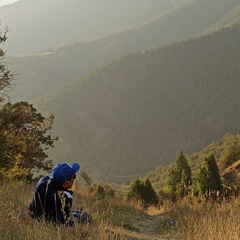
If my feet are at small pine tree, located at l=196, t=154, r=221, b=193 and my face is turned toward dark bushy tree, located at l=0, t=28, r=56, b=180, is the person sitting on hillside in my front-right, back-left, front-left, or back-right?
front-left

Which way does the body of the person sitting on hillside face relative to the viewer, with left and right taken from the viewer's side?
facing away from the viewer and to the right of the viewer

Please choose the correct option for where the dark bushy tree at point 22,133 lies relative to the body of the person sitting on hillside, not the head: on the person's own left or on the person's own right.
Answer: on the person's own left

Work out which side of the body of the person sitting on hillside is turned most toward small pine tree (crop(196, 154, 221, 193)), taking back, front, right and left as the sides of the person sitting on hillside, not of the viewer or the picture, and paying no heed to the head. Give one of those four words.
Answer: front
